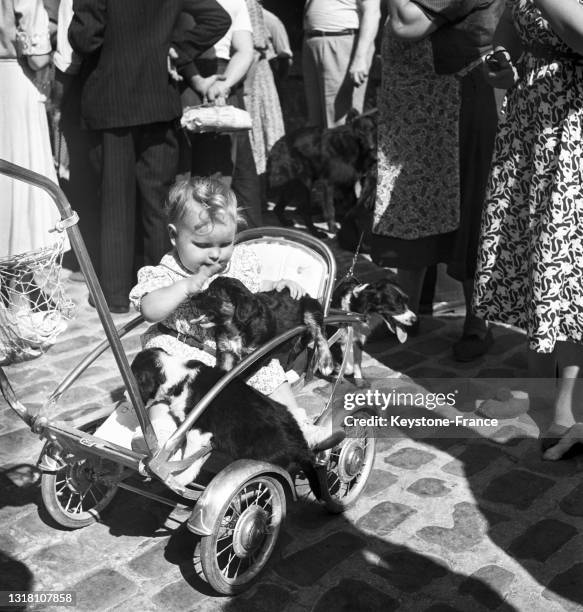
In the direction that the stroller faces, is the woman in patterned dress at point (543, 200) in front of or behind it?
in front

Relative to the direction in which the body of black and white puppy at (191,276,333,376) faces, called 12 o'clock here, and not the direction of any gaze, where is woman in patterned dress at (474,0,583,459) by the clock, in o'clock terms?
The woman in patterned dress is roughly at 5 o'clock from the black and white puppy.

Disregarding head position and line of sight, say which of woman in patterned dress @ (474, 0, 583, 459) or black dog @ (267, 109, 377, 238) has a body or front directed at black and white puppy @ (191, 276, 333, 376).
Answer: the woman in patterned dress

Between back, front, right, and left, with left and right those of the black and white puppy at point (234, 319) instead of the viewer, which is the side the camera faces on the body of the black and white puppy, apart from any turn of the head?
left

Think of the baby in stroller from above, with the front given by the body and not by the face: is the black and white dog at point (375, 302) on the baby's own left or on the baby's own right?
on the baby's own left
